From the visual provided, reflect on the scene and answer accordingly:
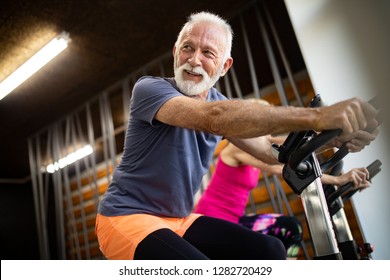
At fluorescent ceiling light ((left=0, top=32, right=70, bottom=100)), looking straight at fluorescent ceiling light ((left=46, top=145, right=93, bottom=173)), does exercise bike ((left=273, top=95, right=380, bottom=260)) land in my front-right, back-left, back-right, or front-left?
back-right

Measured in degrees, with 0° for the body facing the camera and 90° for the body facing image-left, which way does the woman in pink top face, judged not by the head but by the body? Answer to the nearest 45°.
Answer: approximately 270°

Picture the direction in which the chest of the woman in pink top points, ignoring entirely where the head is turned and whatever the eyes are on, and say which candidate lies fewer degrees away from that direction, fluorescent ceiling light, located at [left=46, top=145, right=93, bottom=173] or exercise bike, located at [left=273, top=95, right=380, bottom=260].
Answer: the exercise bike

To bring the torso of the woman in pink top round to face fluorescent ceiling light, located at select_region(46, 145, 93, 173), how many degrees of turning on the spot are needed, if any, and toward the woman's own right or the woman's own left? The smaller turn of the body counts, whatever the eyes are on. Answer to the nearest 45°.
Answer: approximately 135° to the woman's own left

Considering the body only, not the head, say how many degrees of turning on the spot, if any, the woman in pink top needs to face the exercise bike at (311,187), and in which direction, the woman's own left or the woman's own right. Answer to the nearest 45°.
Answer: approximately 90° to the woman's own right
